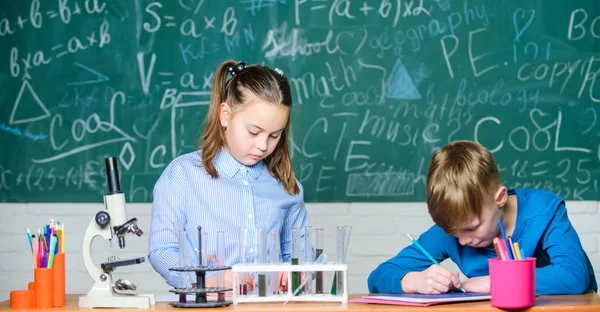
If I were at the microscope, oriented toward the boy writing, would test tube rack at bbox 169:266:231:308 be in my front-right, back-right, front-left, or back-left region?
front-right

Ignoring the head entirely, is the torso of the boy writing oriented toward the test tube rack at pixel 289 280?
yes

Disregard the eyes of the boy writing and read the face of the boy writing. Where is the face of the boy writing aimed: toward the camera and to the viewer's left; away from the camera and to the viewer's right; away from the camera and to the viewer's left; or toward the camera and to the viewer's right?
toward the camera and to the viewer's left

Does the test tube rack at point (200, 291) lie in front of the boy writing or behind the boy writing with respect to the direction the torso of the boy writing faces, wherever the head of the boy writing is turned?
in front
